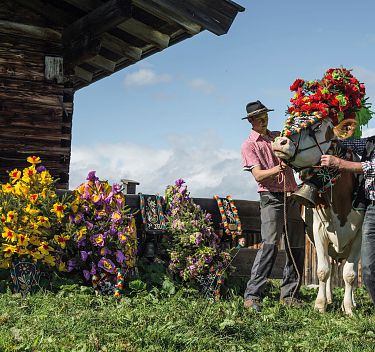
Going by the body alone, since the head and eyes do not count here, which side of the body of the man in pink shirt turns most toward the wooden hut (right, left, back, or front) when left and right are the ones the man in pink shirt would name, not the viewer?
back

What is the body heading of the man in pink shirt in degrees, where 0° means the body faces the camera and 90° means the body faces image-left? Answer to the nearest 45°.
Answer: approximately 315°

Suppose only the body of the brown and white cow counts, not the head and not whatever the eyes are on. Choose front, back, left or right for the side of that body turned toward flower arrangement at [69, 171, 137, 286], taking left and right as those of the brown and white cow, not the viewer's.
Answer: right

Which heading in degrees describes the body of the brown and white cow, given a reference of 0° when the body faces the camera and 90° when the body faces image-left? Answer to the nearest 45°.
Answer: approximately 0°

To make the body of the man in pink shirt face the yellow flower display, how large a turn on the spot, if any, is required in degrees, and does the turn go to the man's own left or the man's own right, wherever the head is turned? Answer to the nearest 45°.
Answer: approximately 135° to the man's own right

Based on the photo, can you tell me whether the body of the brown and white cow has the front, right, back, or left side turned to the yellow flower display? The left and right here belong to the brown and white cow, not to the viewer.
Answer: right
